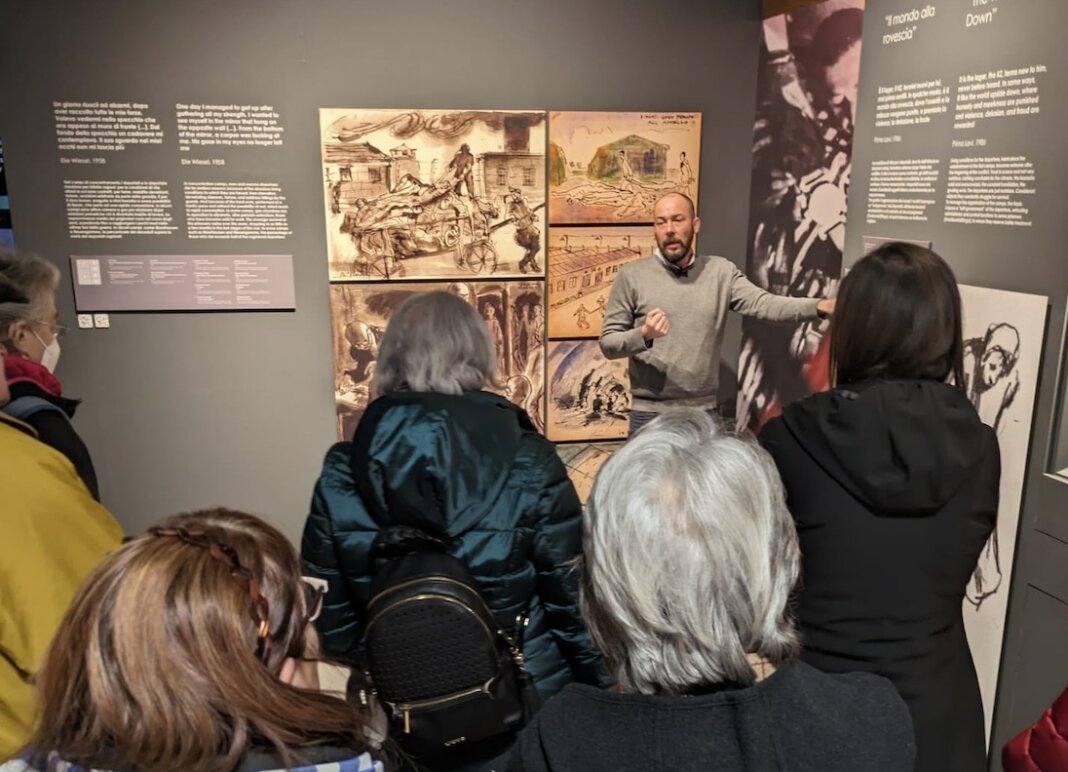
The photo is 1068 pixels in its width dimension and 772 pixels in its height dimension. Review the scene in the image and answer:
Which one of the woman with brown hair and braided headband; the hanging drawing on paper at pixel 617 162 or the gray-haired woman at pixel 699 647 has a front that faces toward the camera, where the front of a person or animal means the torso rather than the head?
the hanging drawing on paper

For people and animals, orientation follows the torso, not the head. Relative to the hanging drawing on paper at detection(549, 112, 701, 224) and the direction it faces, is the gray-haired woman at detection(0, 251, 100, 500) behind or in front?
in front

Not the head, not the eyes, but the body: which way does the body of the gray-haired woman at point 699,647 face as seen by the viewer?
away from the camera

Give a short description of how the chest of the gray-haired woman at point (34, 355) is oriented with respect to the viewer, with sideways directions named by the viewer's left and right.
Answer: facing to the right of the viewer

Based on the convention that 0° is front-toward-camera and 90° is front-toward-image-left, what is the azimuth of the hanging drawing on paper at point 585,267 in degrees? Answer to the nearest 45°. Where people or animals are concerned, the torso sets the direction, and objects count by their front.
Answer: approximately 0°

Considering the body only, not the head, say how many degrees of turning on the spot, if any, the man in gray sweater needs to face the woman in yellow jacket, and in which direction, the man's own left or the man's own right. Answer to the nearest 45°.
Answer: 0° — they already face them

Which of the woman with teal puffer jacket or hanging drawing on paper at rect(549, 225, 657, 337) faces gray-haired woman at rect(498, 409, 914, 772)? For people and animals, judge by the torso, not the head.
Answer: the hanging drawing on paper

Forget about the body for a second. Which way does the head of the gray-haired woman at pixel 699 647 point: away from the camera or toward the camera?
away from the camera

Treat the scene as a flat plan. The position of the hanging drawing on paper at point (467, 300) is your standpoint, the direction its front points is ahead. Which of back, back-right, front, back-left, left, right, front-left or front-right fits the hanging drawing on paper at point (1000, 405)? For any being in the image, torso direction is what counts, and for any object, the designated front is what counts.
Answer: front-left

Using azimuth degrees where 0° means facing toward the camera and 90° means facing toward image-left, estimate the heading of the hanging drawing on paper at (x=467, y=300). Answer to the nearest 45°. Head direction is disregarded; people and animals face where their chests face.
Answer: approximately 0°

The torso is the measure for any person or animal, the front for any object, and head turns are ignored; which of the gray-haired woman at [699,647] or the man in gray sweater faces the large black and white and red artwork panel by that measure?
the gray-haired woman

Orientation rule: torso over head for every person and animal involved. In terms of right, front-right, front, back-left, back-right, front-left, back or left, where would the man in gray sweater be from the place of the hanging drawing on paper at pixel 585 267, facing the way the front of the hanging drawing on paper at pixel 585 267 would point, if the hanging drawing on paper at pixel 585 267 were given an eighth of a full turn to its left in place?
front

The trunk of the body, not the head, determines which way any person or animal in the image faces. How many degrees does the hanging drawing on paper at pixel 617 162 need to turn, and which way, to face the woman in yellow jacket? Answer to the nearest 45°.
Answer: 0° — it already faces them

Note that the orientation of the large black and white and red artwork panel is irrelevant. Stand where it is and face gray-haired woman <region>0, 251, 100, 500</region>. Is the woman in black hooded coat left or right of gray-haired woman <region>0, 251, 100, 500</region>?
left

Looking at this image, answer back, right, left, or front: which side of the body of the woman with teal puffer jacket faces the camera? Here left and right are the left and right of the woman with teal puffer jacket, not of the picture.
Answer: back

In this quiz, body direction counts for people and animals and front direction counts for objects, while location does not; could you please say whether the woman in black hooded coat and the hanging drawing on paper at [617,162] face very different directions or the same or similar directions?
very different directions
